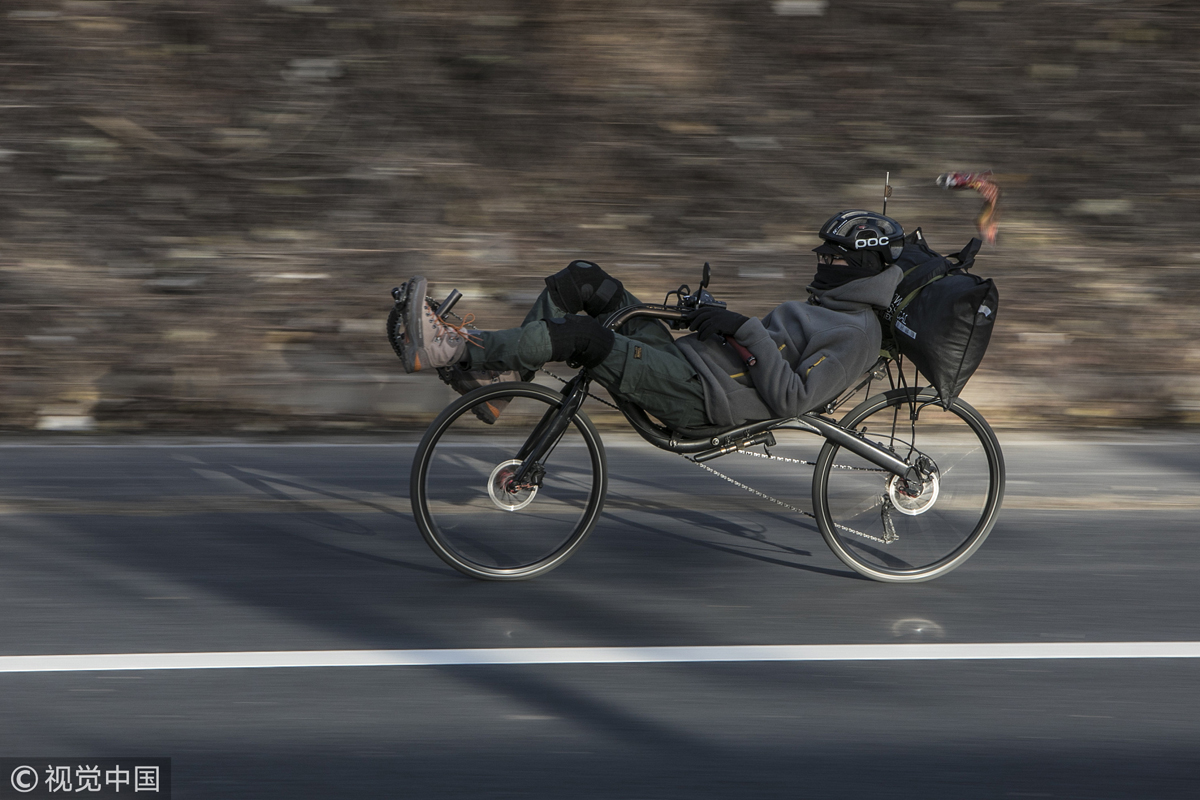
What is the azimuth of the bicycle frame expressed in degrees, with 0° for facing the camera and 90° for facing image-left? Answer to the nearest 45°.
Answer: approximately 90°
